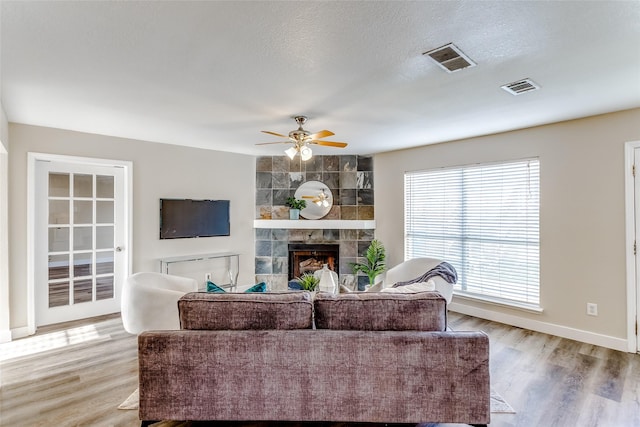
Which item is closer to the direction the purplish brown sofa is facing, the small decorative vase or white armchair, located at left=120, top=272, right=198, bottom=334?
the small decorative vase

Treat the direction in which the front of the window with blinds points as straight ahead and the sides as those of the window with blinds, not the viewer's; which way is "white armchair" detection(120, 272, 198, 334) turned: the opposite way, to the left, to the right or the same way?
the opposite way

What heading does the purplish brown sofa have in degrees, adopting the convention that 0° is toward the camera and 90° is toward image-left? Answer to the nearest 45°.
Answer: approximately 180°

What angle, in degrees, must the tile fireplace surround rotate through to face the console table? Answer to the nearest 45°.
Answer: approximately 90° to its right

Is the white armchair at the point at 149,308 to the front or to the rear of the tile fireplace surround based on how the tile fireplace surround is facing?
to the front

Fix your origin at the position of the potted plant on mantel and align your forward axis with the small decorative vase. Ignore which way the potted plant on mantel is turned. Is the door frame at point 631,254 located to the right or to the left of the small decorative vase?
left

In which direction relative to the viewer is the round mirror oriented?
toward the camera

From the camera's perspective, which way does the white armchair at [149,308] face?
to the viewer's right

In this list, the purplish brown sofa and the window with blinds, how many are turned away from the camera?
1

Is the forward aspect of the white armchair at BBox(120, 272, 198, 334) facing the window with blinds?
yes

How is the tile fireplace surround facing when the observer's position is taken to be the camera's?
facing the viewer

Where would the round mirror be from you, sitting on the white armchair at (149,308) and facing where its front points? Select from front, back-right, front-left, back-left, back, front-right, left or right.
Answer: front-left

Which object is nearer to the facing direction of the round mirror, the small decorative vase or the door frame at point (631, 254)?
the small decorative vase

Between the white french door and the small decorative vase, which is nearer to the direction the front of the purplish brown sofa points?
the small decorative vase

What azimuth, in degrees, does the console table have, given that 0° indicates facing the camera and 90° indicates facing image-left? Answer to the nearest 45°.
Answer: approximately 315°

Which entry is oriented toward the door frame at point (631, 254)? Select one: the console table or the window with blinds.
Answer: the console table

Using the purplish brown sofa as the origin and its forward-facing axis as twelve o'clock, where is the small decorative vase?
The small decorative vase is roughly at 12 o'clock from the purplish brown sofa.
